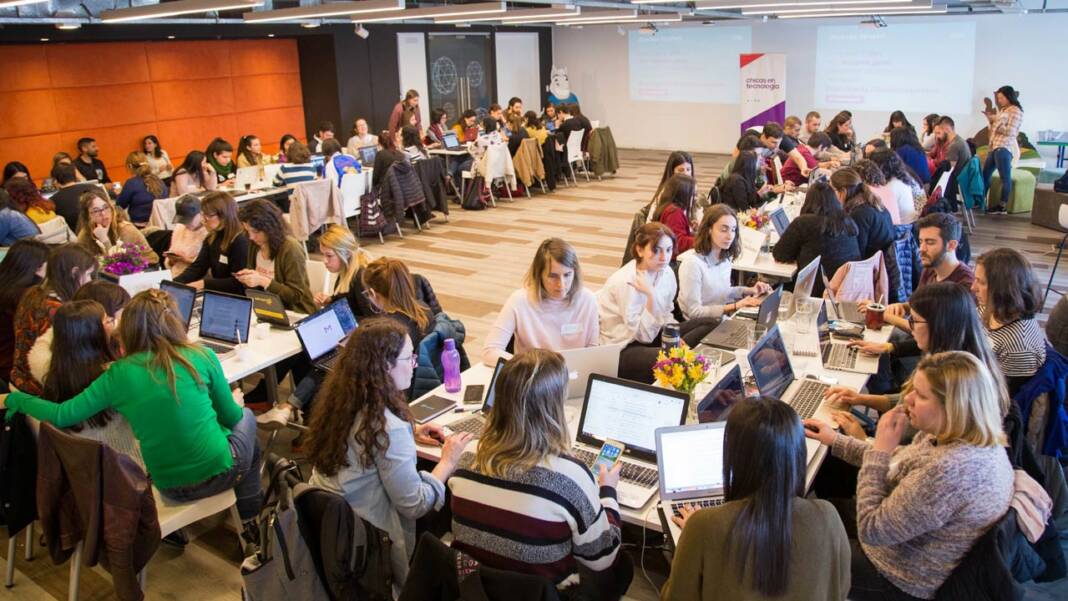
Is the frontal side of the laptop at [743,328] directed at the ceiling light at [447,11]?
no

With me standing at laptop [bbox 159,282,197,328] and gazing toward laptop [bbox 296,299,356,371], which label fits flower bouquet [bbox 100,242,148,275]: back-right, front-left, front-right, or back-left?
back-left

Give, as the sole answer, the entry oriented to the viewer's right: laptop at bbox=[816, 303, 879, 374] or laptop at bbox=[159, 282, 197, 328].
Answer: laptop at bbox=[816, 303, 879, 374]

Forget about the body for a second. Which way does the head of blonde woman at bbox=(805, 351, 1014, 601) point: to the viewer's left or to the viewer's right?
to the viewer's left

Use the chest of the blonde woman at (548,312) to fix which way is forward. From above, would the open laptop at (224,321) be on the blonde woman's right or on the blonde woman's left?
on the blonde woman's right

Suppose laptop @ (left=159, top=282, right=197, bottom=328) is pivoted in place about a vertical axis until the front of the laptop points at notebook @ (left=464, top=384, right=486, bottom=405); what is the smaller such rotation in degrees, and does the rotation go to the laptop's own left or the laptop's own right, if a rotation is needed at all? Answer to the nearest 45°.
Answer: approximately 90° to the laptop's own left

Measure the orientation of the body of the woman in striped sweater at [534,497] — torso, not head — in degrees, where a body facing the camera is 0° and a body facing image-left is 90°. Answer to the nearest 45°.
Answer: approximately 225°

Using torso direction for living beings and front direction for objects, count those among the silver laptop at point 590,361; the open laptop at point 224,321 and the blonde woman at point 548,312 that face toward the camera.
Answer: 2

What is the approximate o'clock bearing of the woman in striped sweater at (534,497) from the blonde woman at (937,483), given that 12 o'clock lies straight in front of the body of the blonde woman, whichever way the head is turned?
The woman in striped sweater is roughly at 11 o'clock from the blonde woman.

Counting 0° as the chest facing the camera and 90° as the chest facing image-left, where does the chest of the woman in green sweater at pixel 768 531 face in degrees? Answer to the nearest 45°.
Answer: approximately 180°

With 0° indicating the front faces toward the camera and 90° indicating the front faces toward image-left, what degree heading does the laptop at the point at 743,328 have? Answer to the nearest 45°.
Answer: approximately 90°

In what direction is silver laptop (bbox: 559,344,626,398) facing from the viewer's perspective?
away from the camera

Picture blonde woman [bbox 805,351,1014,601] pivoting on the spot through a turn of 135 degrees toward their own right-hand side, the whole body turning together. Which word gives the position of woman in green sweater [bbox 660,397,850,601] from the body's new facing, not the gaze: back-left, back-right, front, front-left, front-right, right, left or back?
back

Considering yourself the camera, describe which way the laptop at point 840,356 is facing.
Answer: facing to the right of the viewer

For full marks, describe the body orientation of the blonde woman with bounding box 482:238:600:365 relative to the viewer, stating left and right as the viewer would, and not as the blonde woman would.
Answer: facing the viewer

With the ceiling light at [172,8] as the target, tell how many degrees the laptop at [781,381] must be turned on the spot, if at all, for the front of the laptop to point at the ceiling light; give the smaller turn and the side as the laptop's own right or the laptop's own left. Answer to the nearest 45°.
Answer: approximately 180°

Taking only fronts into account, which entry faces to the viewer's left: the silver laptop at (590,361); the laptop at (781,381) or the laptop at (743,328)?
the laptop at (743,328)

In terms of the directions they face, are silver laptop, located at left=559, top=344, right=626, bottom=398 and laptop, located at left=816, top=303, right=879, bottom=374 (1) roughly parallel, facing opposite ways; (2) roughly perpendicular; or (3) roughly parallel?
roughly perpendicular
